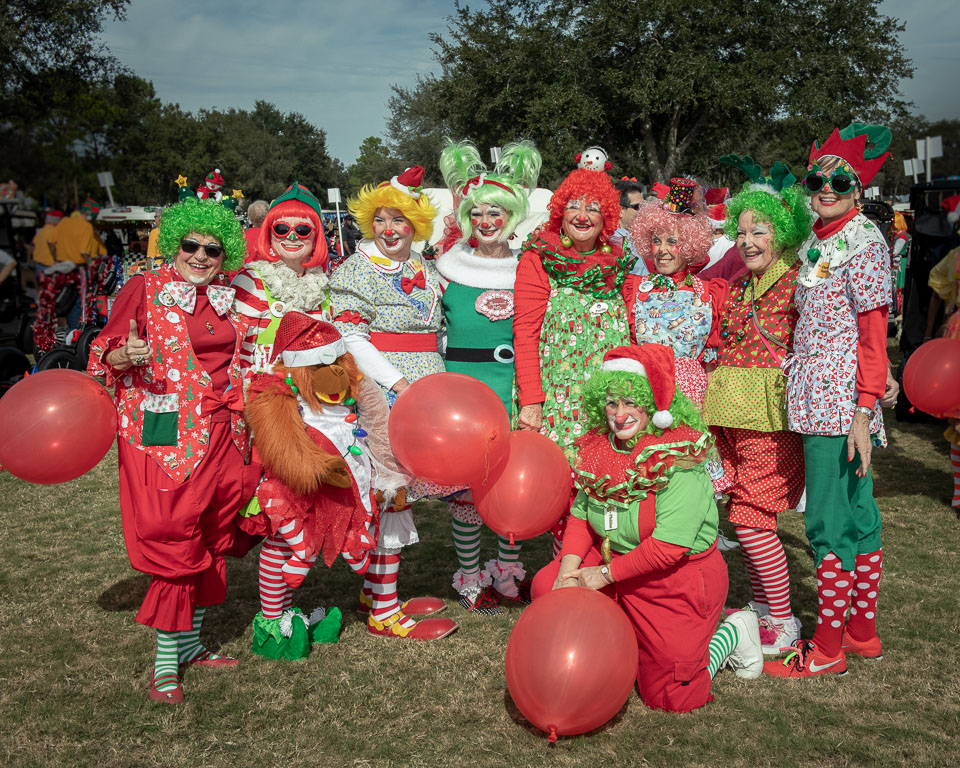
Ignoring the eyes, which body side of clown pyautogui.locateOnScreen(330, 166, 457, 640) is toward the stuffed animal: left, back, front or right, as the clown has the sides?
right

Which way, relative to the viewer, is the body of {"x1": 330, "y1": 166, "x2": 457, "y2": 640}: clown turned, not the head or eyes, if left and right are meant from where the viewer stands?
facing the viewer and to the right of the viewer

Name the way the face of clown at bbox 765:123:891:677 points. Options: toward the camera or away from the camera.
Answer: toward the camera

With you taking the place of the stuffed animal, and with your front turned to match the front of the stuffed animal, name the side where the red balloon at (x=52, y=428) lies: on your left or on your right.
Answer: on your right

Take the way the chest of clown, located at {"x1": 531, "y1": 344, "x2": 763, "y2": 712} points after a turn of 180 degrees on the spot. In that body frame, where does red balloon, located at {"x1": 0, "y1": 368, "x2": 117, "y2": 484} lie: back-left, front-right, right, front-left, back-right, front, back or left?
back-left

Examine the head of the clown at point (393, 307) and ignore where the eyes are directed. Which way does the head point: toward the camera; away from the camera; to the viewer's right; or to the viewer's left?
toward the camera

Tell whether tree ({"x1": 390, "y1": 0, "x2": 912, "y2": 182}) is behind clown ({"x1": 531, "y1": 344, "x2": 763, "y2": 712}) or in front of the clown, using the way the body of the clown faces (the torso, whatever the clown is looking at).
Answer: behind

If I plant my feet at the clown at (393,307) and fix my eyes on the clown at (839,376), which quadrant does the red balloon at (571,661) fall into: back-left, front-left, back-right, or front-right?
front-right

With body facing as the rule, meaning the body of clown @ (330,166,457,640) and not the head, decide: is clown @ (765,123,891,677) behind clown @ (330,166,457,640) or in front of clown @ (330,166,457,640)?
in front

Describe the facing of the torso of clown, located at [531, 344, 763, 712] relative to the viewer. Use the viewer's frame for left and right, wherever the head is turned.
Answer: facing the viewer and to the left of the viewer

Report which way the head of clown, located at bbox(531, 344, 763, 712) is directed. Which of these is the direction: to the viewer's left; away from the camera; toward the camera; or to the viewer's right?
toward the camera

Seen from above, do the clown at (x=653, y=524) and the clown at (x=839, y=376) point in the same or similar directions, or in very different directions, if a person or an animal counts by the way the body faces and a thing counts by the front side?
same or similar directions

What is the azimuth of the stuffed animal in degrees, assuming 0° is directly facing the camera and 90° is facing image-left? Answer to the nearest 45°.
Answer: approximately 315°

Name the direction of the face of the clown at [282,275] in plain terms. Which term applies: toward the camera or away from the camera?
toward the camera

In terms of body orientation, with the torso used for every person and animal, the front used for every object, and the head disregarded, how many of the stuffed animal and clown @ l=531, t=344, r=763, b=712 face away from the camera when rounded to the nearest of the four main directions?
0

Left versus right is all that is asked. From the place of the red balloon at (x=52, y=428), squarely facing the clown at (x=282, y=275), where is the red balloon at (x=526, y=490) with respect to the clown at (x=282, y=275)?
right
